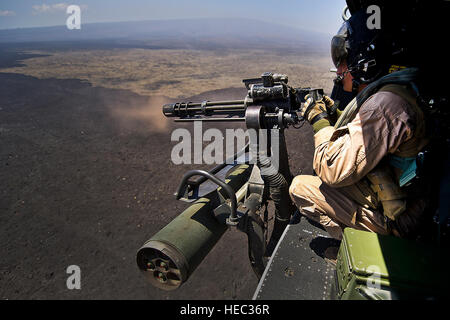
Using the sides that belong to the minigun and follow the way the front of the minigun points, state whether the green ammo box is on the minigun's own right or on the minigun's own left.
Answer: on the minigun's own left

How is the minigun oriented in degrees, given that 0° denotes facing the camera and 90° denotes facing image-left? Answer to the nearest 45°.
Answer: approximately 90°

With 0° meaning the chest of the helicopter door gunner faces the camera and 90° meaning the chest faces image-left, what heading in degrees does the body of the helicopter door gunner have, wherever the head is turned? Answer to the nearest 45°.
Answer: approximately 90°
